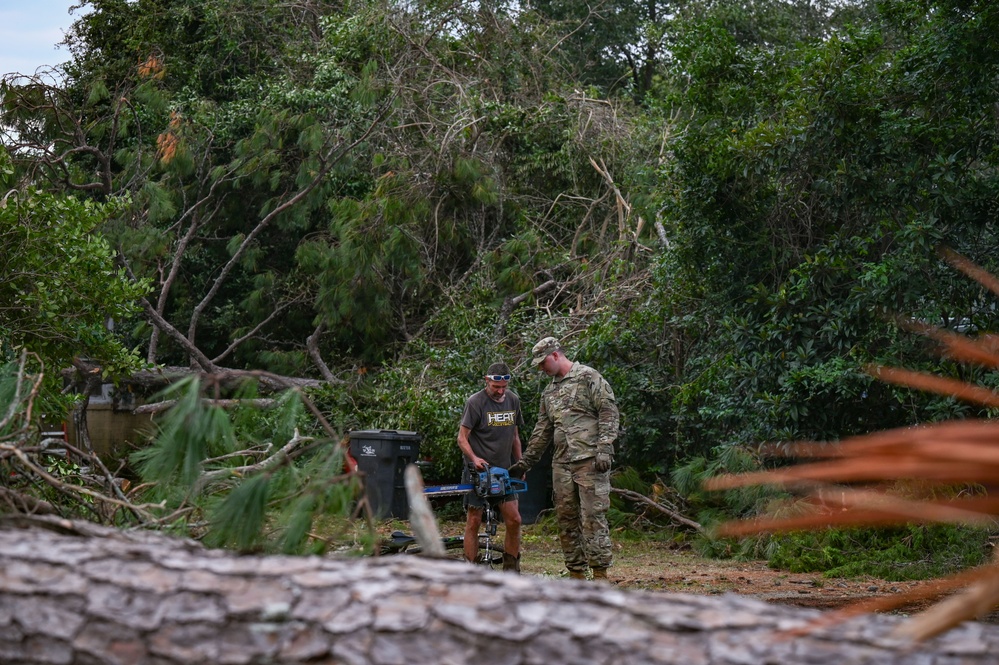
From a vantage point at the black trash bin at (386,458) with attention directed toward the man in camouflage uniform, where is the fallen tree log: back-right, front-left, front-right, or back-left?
front-right

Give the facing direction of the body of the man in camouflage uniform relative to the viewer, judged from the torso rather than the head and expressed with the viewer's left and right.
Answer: facing the viewer and to the left of the viewer

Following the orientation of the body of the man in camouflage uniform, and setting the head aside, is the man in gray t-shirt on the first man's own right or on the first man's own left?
on the first man's own right

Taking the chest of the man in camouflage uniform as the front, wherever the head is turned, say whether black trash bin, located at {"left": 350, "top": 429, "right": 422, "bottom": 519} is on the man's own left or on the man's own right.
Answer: on the man's own right

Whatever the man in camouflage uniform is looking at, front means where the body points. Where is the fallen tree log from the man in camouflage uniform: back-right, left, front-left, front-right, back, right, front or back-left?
front-left
